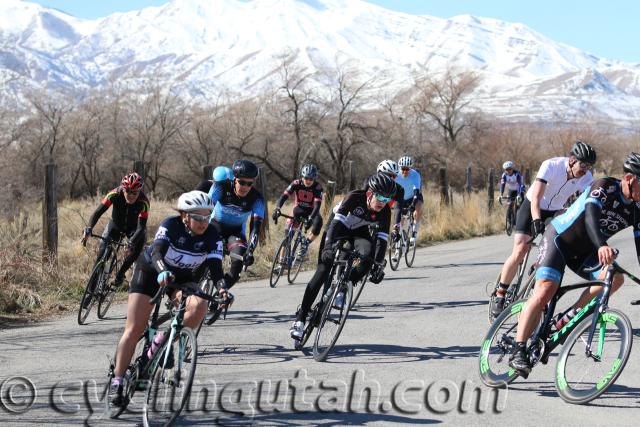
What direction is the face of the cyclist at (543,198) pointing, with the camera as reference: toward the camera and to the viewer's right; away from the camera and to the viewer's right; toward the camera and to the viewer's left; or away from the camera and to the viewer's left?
toward the camera and to the viewer's right

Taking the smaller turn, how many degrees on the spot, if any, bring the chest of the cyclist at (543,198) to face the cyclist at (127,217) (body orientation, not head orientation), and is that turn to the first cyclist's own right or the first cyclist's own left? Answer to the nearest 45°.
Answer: approximately 135° to the first cyclist's own right

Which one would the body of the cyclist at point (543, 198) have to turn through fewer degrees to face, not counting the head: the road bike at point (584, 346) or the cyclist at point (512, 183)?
the road bike

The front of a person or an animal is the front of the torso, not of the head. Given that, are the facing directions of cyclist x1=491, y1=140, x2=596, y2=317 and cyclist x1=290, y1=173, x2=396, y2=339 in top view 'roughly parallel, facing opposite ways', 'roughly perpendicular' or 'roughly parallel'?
roughly parallel

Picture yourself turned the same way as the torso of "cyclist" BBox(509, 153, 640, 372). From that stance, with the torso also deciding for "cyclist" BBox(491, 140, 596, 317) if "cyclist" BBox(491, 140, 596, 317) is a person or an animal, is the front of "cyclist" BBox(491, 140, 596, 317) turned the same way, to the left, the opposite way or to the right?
the same way

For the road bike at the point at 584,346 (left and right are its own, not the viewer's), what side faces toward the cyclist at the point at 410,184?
back

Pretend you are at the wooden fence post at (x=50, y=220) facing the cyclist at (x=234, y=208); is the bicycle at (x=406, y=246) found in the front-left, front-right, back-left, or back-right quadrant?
front-left

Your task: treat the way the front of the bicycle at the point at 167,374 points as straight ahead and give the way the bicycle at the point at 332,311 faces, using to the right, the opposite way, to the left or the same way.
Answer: the same way

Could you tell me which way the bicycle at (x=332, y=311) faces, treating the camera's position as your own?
facing the viewer and to the right of the viewer

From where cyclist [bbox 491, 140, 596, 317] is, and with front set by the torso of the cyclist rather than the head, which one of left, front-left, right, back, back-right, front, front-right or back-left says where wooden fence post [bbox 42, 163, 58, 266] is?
back-right
